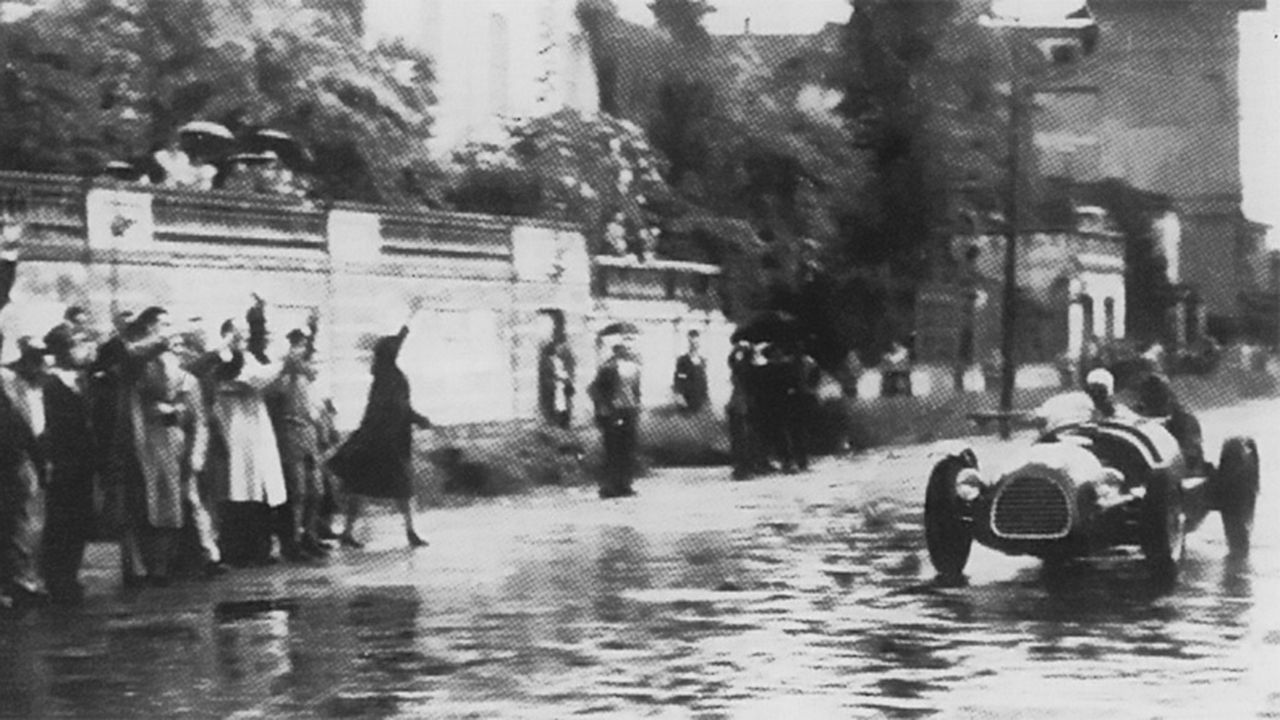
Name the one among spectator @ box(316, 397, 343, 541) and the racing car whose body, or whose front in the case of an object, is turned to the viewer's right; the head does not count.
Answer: the spectator

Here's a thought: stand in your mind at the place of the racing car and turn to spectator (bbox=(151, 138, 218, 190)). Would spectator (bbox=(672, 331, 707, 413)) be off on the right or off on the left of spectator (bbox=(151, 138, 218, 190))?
right

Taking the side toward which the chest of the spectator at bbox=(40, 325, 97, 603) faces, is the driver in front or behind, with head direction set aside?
in front

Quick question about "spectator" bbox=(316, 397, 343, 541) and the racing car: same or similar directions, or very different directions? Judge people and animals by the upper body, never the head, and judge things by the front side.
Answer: very different directions

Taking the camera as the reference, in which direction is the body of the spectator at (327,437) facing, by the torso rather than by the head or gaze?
to the viewer's right

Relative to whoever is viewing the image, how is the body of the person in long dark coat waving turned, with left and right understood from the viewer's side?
facing to the right of the viewer

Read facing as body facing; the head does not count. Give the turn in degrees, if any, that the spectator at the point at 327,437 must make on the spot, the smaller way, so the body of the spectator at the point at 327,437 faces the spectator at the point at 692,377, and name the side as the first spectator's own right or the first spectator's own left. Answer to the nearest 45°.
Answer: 0° — they already face them

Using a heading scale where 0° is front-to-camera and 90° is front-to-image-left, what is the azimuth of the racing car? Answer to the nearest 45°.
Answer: approximately 45°

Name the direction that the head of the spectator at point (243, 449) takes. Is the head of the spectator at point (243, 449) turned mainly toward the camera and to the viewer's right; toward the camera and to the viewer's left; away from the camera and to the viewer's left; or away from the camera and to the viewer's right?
toward the camera and to the viewer's right

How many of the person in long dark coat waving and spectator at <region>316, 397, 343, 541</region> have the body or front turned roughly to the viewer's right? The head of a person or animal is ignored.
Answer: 2
